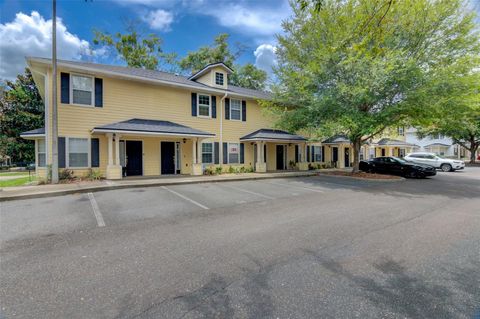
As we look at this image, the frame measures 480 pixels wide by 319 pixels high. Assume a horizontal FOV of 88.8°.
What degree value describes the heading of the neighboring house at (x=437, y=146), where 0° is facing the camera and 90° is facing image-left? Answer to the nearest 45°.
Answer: approximately 0°

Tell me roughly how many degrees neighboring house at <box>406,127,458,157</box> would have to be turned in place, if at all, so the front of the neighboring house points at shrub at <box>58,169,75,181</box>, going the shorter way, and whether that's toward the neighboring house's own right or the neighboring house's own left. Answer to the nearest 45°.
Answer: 0° — it already faces it

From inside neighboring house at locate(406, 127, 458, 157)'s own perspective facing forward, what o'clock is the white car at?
The white car is roughly at 12 o'clock from the neighboring house.

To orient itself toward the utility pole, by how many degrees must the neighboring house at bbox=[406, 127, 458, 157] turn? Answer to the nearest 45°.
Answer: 0° — it already faces it

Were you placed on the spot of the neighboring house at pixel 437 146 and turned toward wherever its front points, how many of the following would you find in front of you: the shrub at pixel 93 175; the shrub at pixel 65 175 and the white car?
3
